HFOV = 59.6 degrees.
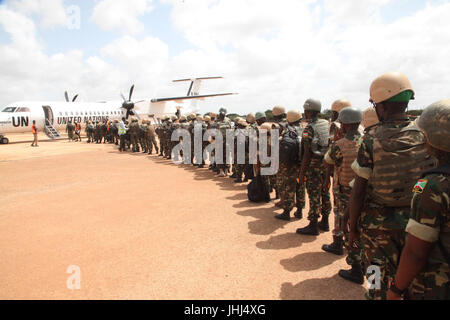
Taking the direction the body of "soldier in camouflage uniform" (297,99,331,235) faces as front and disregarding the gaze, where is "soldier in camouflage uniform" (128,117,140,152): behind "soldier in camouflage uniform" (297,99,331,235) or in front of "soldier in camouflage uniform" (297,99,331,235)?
in front

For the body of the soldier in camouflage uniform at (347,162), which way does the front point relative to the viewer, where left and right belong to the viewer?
facing away from the viewer and to the left of the viewer

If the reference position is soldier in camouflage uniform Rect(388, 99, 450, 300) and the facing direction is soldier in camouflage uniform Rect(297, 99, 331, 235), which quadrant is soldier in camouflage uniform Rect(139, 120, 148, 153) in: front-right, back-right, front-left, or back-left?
front-left

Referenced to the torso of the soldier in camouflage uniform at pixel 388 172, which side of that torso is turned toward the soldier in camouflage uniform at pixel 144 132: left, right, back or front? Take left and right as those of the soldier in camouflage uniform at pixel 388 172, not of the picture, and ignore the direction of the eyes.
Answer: front

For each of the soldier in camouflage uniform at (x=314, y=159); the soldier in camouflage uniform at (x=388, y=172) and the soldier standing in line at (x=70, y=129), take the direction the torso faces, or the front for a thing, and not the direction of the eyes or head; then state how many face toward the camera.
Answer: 0

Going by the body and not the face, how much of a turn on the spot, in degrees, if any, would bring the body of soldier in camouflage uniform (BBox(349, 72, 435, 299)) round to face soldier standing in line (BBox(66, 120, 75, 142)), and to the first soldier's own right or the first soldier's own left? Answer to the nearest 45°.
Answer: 0° — they already face them

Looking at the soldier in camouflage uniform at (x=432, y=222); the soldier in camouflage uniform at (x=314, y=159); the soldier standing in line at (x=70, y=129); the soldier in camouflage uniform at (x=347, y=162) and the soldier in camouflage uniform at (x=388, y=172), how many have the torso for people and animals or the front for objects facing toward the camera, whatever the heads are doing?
0

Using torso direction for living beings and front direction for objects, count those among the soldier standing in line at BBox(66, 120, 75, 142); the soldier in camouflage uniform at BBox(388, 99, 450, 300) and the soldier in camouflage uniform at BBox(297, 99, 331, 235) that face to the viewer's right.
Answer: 0

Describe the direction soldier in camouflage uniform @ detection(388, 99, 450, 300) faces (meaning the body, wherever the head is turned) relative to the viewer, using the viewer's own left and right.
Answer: facing away from the viewer and to the left of the viewer

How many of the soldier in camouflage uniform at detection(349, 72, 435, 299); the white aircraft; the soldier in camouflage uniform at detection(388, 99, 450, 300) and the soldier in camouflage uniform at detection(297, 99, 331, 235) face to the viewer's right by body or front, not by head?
0

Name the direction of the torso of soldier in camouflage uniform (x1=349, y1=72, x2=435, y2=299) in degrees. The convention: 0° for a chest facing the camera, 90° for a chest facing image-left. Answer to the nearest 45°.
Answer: approximately 135°

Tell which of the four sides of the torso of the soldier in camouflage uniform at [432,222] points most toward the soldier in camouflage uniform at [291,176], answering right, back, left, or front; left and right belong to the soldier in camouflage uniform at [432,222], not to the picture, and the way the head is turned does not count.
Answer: front

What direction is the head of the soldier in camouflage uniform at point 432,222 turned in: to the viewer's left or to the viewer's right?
to the viewer's left

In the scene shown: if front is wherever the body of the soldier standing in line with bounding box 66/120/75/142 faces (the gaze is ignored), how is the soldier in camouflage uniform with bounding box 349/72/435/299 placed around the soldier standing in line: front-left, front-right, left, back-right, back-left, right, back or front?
back-left

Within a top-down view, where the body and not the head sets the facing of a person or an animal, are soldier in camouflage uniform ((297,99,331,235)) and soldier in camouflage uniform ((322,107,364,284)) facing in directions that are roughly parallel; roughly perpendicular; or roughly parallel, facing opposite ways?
roughly parallel

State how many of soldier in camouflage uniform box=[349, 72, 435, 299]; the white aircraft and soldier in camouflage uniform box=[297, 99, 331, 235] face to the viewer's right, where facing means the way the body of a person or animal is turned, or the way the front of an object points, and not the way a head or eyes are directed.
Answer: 0
